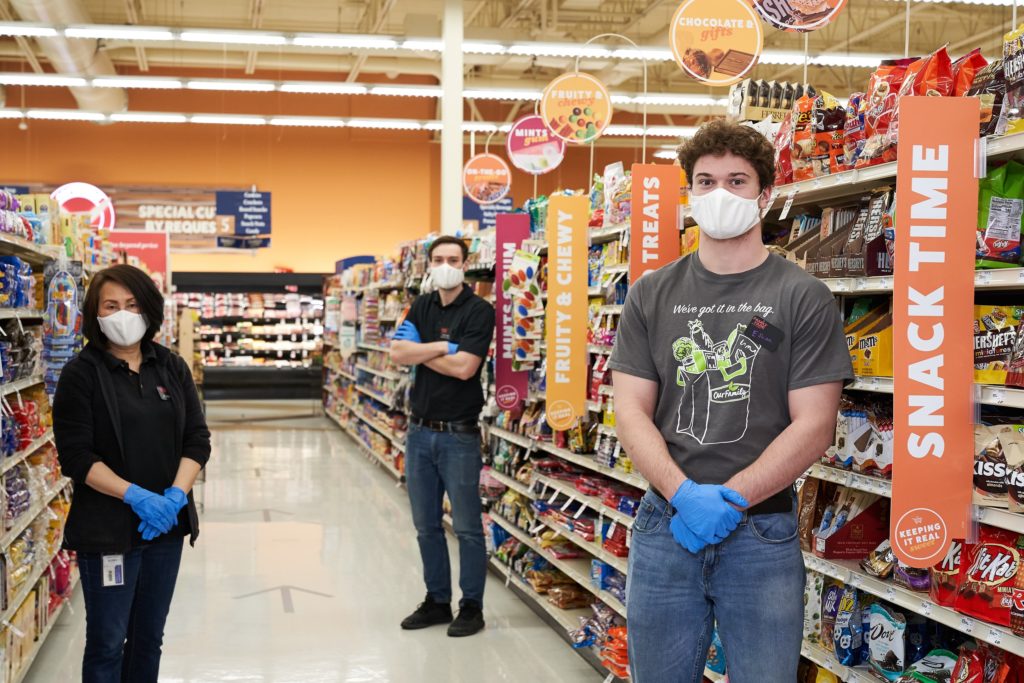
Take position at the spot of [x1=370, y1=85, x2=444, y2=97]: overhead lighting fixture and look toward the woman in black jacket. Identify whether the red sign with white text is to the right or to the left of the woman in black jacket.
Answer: right

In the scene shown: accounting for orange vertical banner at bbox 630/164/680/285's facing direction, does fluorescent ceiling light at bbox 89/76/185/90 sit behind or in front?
behind

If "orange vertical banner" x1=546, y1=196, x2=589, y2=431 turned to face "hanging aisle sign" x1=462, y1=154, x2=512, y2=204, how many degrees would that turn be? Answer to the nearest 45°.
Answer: approximately 180°

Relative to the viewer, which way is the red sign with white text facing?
toward the camera

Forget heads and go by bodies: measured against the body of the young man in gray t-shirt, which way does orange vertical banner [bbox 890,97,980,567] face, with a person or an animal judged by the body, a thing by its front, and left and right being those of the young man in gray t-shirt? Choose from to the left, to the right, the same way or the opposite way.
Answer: the same way

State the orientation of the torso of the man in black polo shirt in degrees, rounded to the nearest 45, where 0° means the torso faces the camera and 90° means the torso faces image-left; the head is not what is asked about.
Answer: approximately 45°

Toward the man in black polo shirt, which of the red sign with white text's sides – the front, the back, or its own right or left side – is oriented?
front

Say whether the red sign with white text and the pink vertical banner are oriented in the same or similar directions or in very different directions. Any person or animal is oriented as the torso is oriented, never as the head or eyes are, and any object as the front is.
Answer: same or similar directions

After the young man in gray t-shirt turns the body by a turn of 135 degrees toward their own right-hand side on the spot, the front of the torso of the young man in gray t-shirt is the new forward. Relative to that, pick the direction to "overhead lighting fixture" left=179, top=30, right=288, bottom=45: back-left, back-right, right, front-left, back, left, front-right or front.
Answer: front

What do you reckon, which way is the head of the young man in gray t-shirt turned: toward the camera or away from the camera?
toward the camera

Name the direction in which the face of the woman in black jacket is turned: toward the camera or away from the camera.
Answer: toward the camera

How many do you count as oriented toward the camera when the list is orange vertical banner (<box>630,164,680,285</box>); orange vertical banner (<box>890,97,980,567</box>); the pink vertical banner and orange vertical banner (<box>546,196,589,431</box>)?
4

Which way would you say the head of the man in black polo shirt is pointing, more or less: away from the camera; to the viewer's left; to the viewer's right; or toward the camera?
toward the camera

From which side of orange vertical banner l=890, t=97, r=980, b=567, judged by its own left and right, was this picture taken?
front

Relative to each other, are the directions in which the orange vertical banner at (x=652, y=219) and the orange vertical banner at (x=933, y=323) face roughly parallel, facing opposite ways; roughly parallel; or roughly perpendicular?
roughly parallel

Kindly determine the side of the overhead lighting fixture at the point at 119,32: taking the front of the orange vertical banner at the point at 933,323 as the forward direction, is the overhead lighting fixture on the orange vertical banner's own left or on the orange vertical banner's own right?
on the orange vertical banner's own right

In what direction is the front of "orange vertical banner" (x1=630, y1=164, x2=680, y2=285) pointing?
toward the camera
